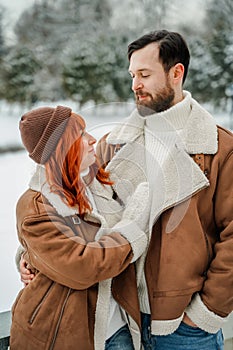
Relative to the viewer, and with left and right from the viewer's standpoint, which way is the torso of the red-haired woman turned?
facing the viewer and to the right of the viewer

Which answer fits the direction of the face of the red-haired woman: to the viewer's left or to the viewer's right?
to the viewer's right

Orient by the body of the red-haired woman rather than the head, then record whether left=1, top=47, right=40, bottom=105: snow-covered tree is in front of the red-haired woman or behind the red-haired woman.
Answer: behind
